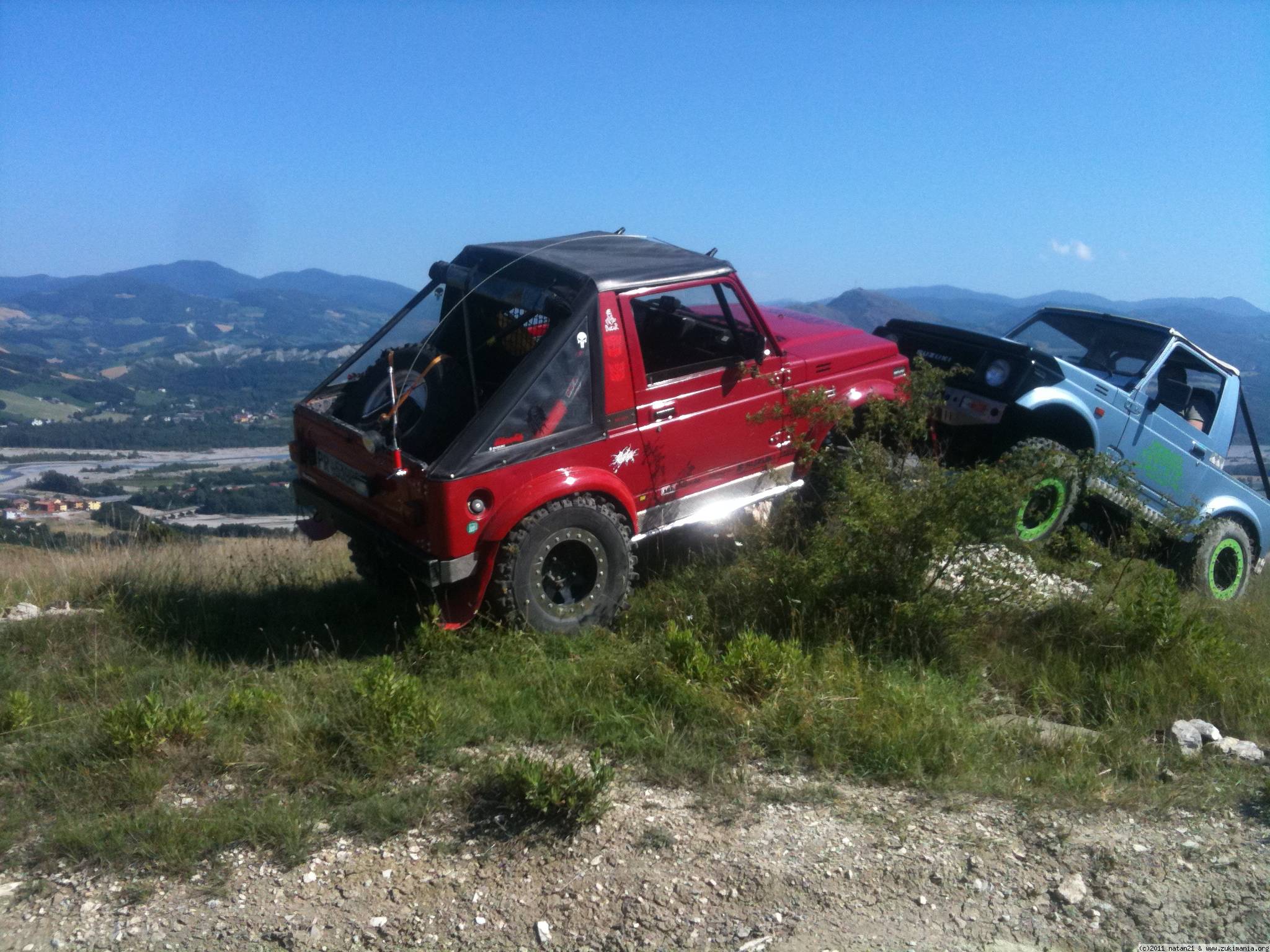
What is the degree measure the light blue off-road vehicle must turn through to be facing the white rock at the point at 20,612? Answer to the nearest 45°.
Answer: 0° — it already faces it

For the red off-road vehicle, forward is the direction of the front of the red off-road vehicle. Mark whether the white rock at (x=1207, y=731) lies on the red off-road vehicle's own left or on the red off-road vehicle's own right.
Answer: on the red off-road vehicle's own right

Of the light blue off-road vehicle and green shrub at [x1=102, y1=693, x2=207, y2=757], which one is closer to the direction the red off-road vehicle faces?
the light blue off-road vehicle

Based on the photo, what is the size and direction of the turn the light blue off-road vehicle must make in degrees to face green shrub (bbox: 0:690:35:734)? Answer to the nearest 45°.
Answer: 0° — it already faces it

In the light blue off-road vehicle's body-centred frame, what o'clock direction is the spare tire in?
The spare tire is roughly at 12 o'clock from the light blue off-road vehicle.

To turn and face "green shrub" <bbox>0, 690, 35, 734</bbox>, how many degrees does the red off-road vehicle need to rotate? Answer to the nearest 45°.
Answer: approximately 180°

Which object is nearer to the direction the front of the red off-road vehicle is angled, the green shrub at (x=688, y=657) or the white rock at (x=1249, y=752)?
the white rock

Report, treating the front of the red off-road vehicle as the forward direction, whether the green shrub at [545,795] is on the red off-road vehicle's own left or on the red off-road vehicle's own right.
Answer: on the red off-road vehicle's own right

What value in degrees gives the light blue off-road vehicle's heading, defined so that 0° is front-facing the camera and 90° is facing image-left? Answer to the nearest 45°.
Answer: approximately 45°

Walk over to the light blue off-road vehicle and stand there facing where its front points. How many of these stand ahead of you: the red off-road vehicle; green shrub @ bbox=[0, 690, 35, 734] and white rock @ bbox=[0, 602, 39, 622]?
3

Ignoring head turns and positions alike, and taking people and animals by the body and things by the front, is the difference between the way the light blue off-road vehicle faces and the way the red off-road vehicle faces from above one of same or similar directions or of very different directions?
very different directions

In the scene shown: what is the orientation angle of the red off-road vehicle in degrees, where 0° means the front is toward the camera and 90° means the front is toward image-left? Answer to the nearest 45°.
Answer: approximately 225°

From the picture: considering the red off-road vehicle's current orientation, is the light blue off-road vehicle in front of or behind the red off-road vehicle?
in front

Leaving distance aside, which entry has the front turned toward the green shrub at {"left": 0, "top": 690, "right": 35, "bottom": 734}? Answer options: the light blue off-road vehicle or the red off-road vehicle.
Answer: the light blue off-road vehicle
